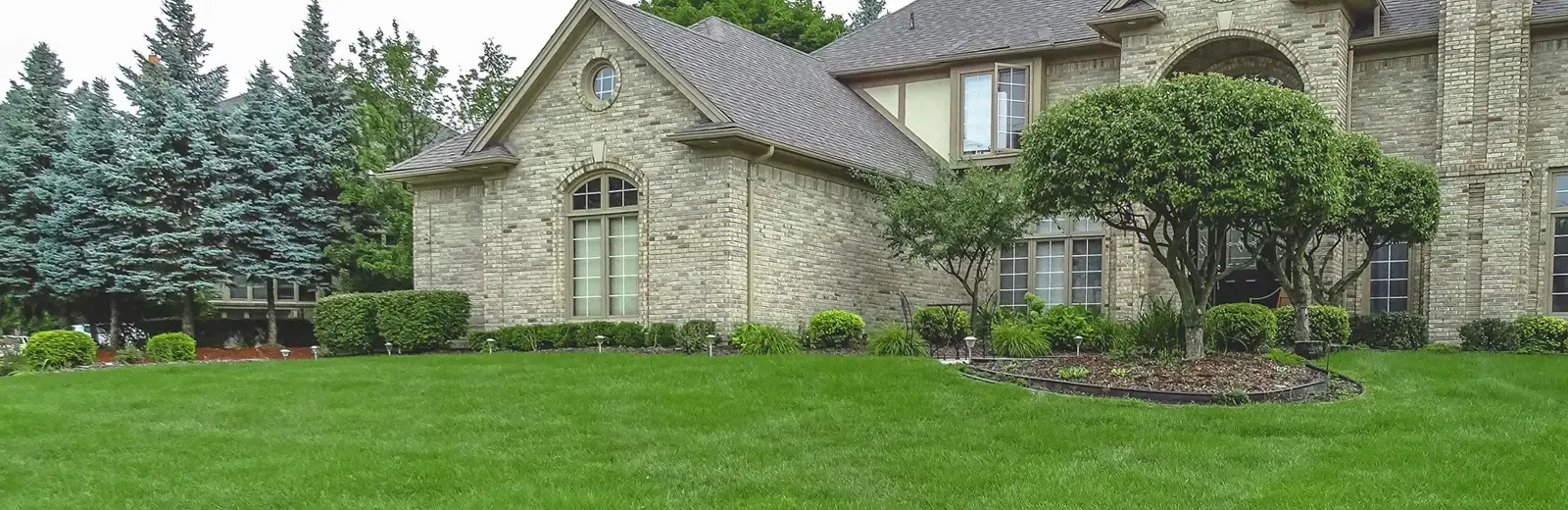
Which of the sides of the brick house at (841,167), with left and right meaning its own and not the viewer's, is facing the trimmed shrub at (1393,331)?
left

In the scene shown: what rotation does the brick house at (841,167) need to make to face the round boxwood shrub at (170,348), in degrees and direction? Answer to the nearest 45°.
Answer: approximately 90° to its right

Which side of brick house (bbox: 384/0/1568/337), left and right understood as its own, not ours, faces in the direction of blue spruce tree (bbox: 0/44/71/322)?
right

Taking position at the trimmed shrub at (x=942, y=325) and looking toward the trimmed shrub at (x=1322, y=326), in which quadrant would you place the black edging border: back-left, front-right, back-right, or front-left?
front-right

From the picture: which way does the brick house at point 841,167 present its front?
toward the camera

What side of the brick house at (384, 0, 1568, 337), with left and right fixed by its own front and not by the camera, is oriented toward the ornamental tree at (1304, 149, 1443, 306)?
left

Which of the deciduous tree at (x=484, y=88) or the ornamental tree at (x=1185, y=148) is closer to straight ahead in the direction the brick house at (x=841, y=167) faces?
the ornamental tree

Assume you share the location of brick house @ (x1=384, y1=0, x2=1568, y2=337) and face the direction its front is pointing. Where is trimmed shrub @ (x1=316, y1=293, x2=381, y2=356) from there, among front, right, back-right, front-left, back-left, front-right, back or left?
right

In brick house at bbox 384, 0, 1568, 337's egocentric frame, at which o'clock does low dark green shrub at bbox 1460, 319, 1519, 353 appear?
The low dark green shrub is roughly at 9 o'clock from the brick house.

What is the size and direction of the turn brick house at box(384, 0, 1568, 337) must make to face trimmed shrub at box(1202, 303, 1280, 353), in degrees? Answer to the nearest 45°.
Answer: approximately 90° to its left
